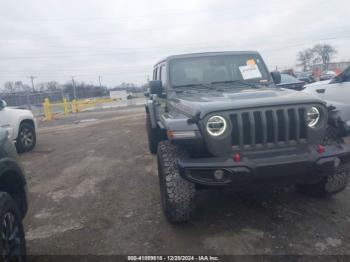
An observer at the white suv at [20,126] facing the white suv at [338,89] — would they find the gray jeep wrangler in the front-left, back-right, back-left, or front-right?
front-right

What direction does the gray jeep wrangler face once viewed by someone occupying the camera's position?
facing the viewer and to the right of the viewer

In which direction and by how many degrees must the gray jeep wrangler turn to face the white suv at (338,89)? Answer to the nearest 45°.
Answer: approximately 90° to its left

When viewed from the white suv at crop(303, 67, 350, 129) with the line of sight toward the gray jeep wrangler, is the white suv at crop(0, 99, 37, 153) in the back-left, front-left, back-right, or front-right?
front-right

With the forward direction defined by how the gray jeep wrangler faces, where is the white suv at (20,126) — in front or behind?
behind

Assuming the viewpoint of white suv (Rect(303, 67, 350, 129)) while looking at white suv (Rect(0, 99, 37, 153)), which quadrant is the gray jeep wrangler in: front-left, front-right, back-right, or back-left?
front-left
